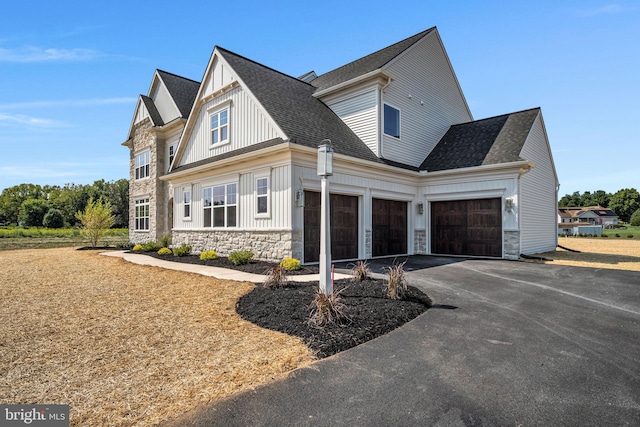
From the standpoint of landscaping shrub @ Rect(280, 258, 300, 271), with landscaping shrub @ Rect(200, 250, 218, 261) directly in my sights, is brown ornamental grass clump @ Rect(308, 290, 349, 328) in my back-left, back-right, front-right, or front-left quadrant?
back-left

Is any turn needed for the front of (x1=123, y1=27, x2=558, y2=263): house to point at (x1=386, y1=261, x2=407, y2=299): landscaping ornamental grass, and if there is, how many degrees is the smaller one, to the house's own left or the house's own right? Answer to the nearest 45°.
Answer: approximately 45° to the house's own left

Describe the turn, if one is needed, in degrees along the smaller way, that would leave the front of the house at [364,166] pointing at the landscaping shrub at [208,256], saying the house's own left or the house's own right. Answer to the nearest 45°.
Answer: approximately 45° to the house's own right

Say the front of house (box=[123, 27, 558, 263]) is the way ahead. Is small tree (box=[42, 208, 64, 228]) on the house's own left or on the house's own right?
on the house's own right

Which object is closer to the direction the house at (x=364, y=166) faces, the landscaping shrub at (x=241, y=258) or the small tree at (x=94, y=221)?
the landscaping shrub

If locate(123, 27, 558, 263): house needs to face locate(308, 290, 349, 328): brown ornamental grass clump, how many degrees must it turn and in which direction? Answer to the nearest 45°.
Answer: approximately 45° to its left

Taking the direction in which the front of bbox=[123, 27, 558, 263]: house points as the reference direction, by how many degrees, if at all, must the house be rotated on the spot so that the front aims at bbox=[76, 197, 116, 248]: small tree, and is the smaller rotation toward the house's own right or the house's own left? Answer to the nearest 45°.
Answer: approximately 45° to the house's own right

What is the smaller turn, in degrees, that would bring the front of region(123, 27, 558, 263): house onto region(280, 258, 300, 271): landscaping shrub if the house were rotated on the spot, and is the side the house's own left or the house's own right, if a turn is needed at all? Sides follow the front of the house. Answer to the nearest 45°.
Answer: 0° — it already faces it

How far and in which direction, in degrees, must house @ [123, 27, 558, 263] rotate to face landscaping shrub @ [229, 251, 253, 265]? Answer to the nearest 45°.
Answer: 0° — it already faces it

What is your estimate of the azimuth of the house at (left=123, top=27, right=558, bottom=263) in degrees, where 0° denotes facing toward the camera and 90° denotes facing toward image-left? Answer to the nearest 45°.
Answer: approximately 45°
